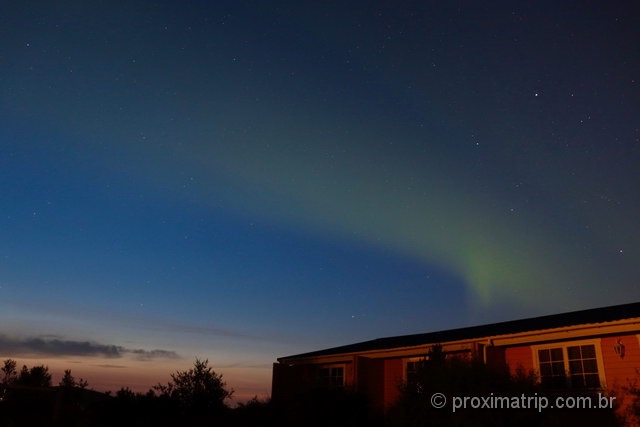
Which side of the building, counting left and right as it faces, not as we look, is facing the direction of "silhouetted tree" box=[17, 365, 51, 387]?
right

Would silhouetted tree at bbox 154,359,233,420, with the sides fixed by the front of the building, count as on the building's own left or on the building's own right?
on the building's own right

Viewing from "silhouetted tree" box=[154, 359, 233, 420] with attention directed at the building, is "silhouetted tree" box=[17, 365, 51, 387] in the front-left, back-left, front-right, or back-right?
back-left

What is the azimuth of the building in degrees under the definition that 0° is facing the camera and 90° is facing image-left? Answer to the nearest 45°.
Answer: approximately 45°
